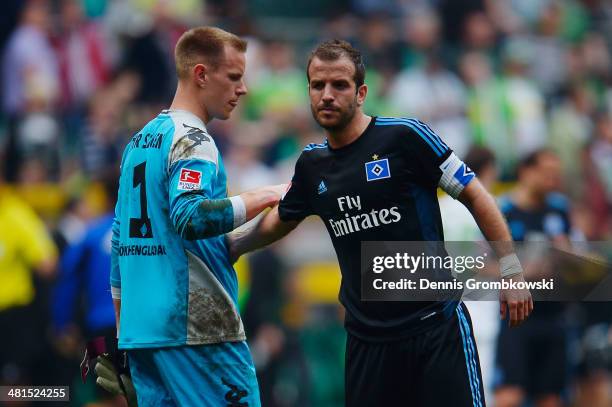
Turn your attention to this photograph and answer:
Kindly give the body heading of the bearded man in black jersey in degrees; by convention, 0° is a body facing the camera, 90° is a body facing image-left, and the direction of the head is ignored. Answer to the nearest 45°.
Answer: approximately 45°

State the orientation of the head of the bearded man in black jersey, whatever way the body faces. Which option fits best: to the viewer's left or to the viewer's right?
to the viewer's left
